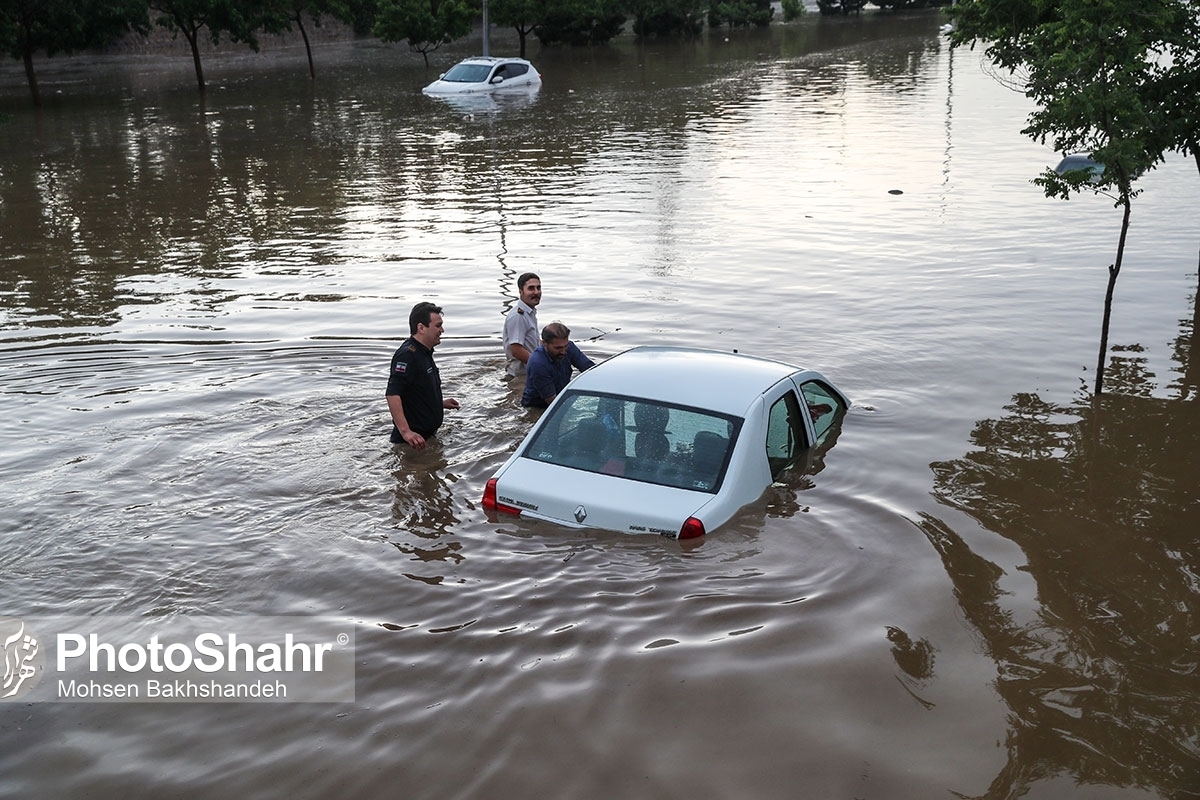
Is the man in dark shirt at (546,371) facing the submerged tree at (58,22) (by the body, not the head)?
no

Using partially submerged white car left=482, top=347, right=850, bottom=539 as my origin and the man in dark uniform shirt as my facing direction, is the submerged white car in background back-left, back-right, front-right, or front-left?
front-right

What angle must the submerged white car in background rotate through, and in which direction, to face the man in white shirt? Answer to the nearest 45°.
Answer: approximately 45° to its left

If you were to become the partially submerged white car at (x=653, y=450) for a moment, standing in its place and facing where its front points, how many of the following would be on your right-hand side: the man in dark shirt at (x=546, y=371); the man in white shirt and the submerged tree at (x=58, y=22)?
0

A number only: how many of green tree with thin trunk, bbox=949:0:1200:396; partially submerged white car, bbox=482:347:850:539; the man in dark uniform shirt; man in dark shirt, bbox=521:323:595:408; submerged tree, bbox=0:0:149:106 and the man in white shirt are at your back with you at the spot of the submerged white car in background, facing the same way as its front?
0

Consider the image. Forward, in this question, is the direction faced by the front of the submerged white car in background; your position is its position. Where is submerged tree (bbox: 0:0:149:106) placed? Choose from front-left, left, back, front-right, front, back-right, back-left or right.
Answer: front-right

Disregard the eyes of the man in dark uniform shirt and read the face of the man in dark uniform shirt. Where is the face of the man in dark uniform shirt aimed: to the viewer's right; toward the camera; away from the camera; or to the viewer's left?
to the viewer's right

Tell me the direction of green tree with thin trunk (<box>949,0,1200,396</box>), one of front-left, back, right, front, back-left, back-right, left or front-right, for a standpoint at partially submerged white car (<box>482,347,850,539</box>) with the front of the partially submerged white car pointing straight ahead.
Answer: front

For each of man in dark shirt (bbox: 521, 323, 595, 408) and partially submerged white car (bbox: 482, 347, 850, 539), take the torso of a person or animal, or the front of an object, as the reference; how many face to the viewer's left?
0

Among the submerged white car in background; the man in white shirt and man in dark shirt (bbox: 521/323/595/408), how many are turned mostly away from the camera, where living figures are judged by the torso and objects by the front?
0

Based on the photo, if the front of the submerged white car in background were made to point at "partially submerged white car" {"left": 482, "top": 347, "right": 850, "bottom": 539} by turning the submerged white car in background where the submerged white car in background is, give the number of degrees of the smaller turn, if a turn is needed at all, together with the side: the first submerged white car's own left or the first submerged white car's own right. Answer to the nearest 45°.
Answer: approximately 45° to the first submerged white car's own left

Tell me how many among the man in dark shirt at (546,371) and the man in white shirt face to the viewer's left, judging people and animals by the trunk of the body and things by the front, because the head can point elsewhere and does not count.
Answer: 0

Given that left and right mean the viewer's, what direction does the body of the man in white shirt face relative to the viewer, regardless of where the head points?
facing the viewer and to the right of the viewer

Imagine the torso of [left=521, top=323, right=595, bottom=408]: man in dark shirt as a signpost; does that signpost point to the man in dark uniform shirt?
no

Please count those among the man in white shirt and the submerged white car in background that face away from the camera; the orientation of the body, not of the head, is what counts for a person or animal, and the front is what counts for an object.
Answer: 0

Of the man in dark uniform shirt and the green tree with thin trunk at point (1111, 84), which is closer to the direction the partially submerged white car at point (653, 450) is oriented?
the green tree with thin trunk

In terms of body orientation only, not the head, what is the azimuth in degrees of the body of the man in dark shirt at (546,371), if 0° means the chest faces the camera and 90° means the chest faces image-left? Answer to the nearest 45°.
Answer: approximately 315°

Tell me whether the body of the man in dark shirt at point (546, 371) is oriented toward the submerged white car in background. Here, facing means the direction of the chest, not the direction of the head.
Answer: no

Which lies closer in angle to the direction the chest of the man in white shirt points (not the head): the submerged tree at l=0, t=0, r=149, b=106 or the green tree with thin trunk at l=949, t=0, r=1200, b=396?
the green tree with thin trunk
